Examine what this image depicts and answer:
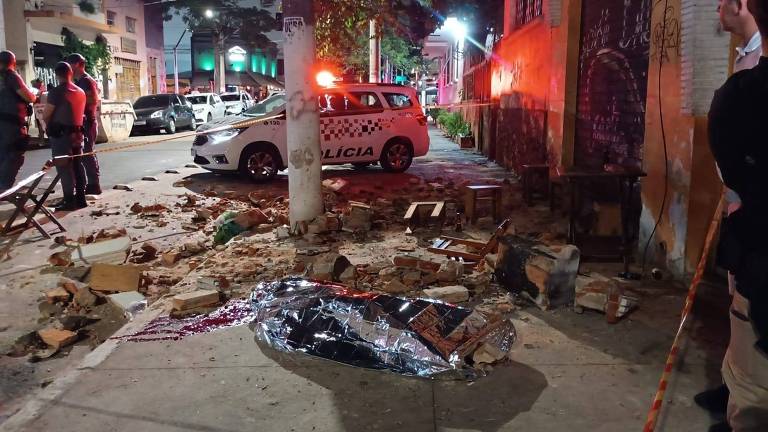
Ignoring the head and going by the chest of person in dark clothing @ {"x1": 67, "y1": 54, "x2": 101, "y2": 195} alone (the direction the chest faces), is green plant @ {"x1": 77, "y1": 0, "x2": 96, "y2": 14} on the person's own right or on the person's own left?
on the person's own right

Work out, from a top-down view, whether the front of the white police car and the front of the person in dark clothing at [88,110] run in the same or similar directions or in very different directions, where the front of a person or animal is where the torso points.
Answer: same or similar directions

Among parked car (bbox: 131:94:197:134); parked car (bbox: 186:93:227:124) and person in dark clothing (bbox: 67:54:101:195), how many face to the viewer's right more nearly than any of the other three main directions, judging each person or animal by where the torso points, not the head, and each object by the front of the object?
0

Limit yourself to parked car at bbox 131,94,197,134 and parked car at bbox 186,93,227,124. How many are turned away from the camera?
0

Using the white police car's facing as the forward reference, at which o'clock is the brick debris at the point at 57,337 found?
The brick debris is roughly at 11 o'clock from the white police car.

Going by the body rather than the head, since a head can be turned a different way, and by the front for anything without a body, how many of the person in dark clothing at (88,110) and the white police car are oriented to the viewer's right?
0

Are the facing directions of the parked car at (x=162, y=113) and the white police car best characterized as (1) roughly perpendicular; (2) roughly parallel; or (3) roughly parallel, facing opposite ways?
roughly parallel

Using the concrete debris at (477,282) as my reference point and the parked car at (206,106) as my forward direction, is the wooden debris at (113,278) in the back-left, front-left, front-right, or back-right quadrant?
front-left

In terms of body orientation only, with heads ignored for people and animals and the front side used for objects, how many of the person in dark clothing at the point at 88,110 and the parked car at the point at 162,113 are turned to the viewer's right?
0

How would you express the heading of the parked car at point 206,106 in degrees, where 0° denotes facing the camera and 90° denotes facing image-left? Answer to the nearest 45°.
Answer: approximately 45°

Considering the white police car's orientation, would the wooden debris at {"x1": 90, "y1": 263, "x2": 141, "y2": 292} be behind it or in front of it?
in front

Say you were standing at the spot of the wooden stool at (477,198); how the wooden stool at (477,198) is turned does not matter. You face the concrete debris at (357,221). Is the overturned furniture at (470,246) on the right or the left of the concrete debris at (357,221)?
left

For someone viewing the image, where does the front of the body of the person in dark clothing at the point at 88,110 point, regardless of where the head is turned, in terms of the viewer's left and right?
facing to the left of the viewer

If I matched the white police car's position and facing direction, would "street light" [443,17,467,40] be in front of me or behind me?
behind

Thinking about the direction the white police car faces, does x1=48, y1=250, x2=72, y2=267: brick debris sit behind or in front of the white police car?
in front

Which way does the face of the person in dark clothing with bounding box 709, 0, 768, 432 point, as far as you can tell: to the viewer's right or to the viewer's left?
to the viewer's left
